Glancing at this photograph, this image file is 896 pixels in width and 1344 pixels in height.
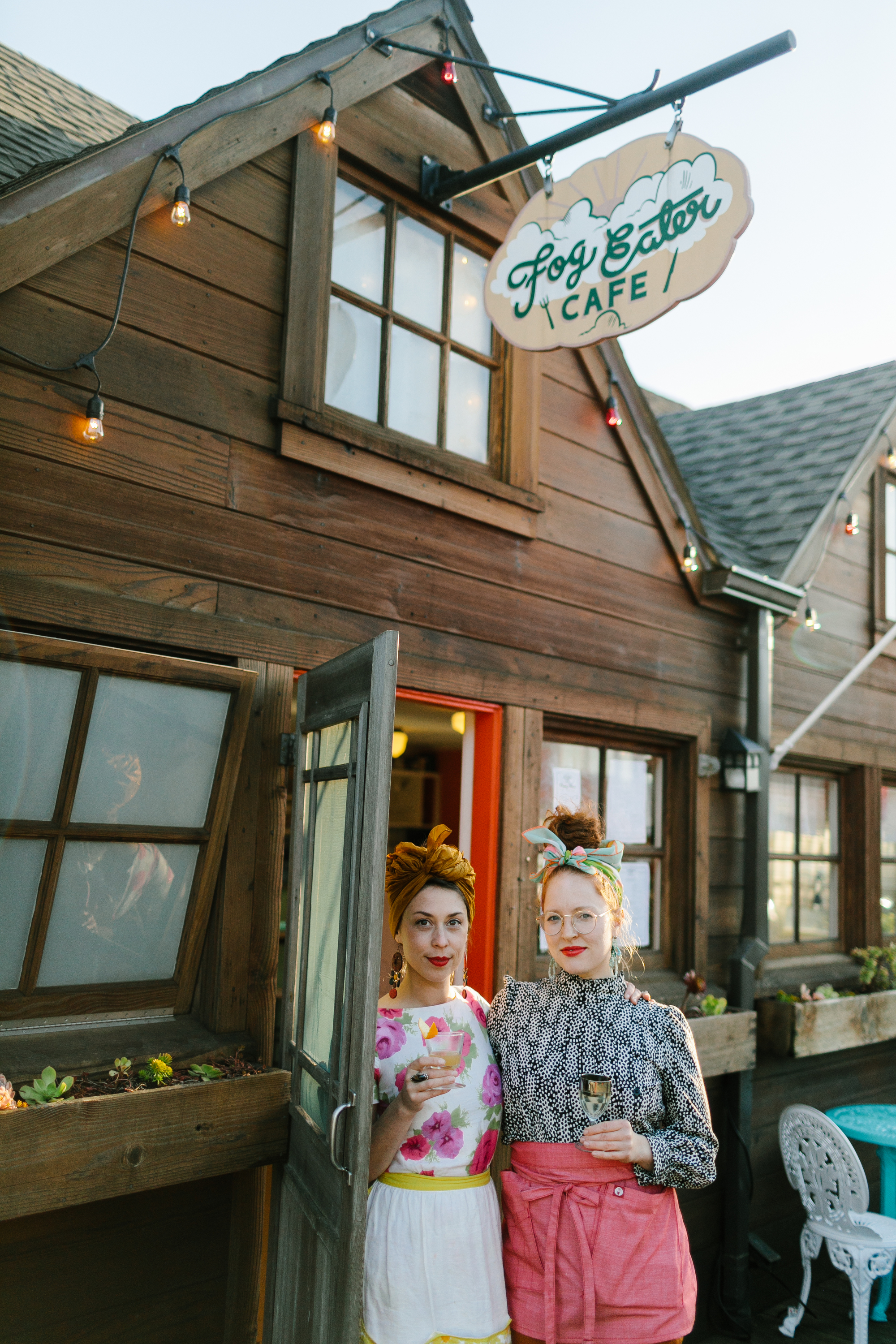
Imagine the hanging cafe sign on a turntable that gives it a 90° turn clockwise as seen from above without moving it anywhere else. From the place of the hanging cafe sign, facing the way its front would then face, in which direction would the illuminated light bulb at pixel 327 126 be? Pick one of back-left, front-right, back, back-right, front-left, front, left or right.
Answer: front-left

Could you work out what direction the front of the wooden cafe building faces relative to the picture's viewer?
facing the viewer and to the right of the viewer

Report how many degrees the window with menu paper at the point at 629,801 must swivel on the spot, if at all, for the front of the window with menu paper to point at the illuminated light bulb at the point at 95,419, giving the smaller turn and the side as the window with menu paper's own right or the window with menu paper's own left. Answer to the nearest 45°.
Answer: approximately 90° to the window with menu paper's own right

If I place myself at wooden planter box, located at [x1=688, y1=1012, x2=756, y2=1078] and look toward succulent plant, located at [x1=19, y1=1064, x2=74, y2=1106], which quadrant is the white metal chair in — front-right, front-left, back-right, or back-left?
back-left

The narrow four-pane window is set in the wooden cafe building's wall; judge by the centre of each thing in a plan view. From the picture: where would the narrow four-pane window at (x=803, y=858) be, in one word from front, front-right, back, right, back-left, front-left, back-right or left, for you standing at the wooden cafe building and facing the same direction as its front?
left

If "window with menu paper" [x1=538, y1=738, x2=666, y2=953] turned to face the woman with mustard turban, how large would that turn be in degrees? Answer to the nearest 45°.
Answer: approximately 45° to its right

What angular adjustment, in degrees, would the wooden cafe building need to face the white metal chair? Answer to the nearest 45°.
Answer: approximately 90° to its left

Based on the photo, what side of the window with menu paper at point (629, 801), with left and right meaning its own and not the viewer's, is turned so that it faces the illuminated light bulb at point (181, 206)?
right

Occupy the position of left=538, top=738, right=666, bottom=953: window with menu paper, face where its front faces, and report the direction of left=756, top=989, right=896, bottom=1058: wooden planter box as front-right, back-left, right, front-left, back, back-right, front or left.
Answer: left

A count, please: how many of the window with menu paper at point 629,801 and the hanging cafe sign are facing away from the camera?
0
